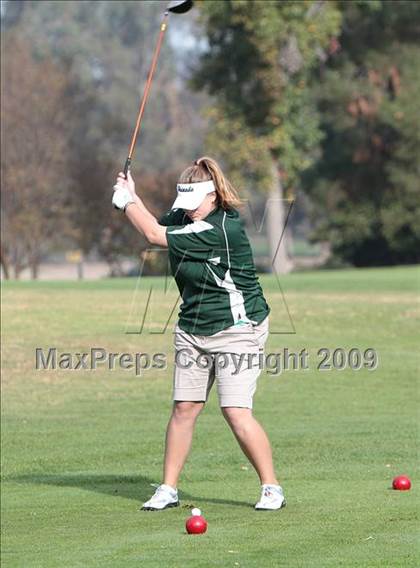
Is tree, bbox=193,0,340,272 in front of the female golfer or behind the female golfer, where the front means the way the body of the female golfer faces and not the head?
behind

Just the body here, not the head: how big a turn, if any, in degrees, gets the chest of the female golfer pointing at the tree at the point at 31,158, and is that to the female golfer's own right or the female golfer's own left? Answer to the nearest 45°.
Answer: approximately 135° to the female golfer's own right

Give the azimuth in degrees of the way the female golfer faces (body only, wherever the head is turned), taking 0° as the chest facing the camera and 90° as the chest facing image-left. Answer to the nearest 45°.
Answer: approximately 45°
